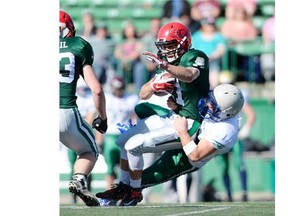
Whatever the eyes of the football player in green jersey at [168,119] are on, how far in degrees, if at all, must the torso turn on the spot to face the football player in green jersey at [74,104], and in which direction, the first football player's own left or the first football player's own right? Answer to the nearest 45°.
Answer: approximately 45° to the first football player's own right

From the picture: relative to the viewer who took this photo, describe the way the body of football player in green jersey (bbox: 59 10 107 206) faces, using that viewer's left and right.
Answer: facing away from the viewer and to the right of the viewer

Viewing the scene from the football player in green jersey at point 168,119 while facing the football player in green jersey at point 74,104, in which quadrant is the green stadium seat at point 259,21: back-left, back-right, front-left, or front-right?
back-right

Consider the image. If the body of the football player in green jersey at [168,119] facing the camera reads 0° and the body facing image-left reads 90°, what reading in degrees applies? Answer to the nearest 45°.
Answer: approximately 45°

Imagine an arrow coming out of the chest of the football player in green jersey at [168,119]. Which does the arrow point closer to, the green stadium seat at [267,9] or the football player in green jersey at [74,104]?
the football player in green jersey

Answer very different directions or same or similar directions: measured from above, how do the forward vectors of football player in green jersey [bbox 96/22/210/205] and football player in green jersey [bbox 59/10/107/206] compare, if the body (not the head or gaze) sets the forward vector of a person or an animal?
very different directions
